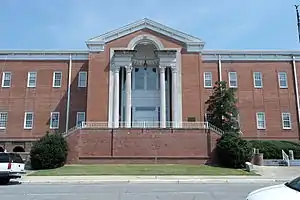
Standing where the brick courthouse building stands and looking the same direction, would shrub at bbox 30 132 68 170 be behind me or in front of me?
in front

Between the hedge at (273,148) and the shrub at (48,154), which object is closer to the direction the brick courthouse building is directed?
the shrub

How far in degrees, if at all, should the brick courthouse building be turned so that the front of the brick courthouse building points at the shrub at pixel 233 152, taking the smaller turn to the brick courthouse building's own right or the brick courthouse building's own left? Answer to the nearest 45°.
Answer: approximately 45° to the brick courthouse building's own left

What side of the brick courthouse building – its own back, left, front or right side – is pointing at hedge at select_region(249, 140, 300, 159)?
left

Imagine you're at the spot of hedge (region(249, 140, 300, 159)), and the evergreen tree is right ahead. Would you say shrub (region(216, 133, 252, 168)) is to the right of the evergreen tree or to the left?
left

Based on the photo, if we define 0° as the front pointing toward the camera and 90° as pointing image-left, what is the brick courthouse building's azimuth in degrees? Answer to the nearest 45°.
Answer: approximately 0°
